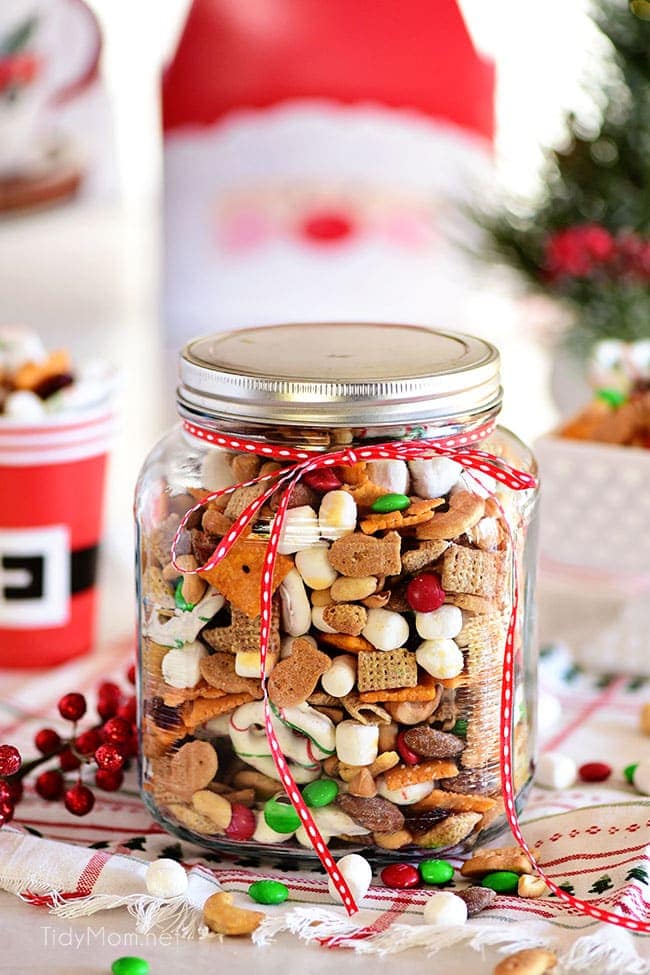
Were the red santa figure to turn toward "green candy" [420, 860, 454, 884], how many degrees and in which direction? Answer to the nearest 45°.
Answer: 0° — it already faces it

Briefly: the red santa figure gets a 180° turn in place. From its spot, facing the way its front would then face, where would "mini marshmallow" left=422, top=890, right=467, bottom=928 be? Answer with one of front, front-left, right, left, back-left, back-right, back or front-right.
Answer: back

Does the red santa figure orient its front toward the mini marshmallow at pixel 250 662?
yes

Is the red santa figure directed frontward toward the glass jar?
yes

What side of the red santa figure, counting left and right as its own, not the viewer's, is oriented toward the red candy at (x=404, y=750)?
front

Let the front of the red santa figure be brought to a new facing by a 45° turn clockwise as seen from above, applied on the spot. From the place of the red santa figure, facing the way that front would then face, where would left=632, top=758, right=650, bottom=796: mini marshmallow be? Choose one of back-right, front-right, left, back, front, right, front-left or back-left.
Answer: front-left

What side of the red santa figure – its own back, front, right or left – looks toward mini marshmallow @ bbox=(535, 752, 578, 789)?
front

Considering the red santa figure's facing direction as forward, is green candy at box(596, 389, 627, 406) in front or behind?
in front

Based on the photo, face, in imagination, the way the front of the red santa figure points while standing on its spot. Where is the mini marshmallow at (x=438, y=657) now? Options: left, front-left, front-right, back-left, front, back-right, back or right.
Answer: front

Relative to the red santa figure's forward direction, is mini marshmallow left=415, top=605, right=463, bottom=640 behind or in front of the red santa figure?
in front

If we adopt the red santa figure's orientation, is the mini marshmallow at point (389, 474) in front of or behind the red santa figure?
in front

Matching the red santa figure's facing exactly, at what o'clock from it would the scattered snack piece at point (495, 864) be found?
The scattered snack piece is roughly at 12 o'clock from the red santa figure.

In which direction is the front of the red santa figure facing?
toward the camera

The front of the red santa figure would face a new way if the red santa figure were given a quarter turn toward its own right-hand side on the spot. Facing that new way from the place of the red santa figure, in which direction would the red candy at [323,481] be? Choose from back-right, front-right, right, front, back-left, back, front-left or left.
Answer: left

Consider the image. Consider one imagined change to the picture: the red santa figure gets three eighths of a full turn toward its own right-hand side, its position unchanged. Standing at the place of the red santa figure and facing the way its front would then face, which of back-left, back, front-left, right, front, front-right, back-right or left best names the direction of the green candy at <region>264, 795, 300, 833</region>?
back-left

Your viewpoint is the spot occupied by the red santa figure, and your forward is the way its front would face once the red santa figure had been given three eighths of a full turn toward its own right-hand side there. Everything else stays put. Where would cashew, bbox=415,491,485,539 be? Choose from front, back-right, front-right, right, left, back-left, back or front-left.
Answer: back-left
